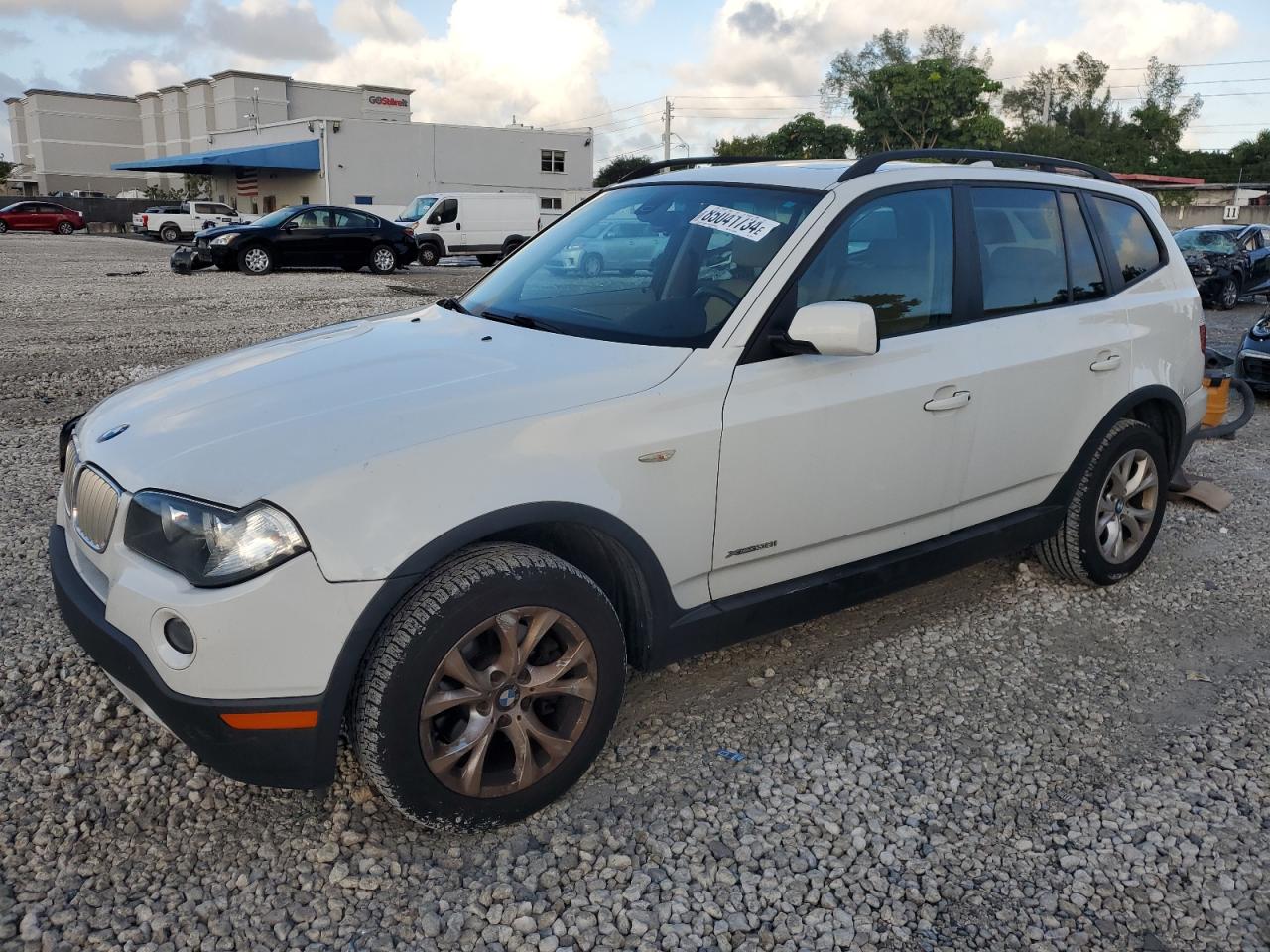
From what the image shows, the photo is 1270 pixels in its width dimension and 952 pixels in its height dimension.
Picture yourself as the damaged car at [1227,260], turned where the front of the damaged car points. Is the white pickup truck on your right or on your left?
on your right

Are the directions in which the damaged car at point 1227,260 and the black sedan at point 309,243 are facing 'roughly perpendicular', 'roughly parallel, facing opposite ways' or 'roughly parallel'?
roughly parallel

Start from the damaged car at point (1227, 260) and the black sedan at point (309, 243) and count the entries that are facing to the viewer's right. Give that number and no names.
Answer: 0

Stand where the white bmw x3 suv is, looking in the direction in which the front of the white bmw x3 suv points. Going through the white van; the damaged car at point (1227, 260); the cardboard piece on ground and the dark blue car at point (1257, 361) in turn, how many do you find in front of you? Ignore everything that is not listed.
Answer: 0

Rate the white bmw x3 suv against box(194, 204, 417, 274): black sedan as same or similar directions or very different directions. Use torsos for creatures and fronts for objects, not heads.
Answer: same or similar directions

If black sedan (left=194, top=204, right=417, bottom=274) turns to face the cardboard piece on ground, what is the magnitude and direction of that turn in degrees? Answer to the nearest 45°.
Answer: approximately 90° to its left

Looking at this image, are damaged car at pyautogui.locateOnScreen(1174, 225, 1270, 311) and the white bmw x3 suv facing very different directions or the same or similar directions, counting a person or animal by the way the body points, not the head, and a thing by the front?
same or similar directions

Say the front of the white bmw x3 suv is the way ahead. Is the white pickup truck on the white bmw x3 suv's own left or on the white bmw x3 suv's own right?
on the white bmw x3 suv's own right

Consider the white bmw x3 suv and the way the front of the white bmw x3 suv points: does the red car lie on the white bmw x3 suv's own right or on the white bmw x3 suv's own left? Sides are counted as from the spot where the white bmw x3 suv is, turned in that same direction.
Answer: on the white bmw x3 suv's own right

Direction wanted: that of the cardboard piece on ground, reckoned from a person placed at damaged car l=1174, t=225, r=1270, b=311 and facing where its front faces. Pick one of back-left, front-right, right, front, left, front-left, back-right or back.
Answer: front-left

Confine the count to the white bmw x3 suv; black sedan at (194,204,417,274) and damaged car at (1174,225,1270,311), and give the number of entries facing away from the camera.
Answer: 0

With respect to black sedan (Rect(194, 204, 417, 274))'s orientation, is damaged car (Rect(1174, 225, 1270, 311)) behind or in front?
behind

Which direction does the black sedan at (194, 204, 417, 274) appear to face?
to the viewer's left

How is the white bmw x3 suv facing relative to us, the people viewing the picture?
facing the viewer and to the left of the viewer

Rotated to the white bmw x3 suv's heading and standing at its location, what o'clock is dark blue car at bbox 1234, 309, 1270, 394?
The dark blue car is roughly at 6 o'clock from the white bmw x3 suv.

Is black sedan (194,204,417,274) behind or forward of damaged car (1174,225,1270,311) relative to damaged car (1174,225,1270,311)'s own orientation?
forward
